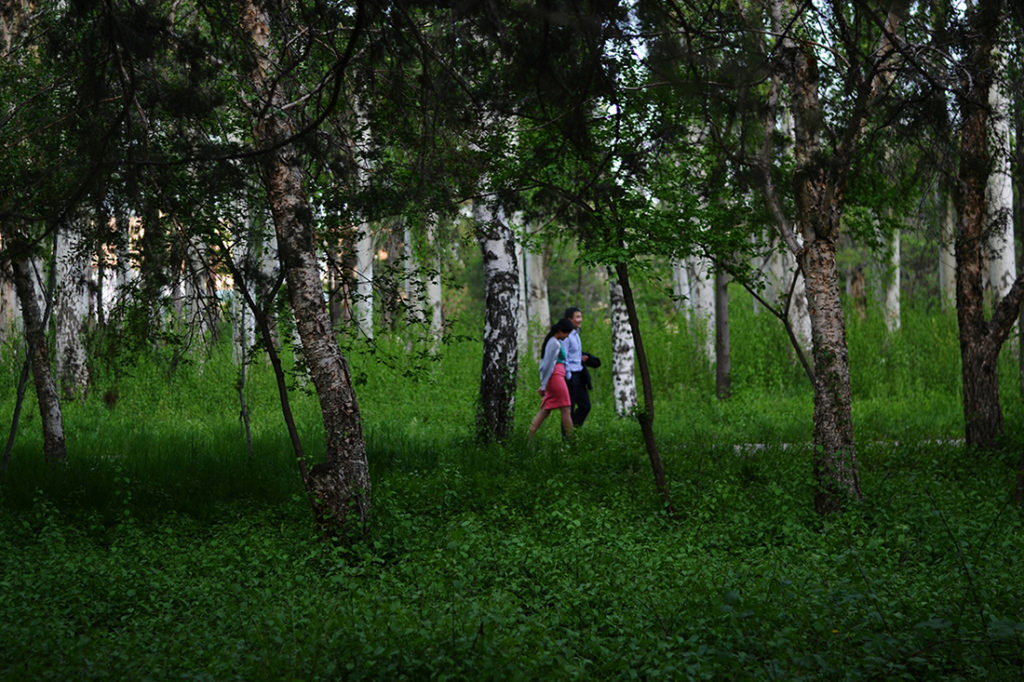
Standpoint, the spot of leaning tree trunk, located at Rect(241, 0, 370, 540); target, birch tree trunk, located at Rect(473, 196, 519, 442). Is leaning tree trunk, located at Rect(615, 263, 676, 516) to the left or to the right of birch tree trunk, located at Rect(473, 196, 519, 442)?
right

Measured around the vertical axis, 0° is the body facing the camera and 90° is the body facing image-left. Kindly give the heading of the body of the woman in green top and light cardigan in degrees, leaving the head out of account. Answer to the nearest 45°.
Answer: approximately 270°

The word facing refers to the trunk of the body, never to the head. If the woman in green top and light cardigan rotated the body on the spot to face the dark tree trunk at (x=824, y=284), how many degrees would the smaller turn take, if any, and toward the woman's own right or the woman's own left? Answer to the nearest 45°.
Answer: approximately 45° to the woman's own right

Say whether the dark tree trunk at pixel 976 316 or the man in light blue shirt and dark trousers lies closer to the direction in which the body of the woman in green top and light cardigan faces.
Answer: the dark tree trunk
